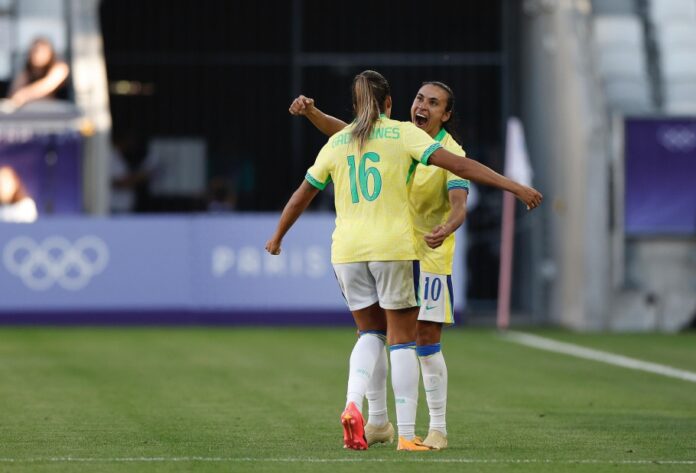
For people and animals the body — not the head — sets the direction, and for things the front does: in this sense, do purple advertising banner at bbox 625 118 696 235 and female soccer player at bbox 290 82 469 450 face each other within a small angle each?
no

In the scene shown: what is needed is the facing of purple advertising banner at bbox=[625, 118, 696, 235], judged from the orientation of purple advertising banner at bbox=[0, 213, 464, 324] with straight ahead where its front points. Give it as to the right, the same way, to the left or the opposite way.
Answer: the same way

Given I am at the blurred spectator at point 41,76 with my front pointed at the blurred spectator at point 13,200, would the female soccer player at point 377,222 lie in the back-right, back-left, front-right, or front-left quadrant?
front-left

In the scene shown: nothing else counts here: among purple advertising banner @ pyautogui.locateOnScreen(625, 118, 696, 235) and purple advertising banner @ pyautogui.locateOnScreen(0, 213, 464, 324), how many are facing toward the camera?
2

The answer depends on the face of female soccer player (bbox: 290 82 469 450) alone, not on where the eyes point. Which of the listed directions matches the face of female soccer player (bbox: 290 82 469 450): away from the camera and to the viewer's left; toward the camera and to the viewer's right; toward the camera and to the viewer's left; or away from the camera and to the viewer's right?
toward the camera and to the viewer's left

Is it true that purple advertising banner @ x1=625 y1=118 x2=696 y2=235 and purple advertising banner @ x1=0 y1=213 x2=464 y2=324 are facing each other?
no

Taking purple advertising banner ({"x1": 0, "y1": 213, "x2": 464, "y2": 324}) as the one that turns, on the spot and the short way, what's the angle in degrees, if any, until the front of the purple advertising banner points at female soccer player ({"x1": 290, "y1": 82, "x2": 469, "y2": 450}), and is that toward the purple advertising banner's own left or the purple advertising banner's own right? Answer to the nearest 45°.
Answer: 0° — it already faces them

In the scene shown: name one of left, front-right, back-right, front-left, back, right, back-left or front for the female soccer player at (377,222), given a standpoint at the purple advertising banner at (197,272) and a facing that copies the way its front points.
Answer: front

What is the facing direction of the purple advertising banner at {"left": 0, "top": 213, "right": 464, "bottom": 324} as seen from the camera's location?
facing the viewer

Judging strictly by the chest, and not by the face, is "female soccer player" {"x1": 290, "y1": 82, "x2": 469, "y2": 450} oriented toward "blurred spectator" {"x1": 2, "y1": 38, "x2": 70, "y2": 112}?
no

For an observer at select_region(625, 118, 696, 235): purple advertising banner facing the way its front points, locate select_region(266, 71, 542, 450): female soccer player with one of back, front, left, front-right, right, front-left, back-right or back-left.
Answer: front

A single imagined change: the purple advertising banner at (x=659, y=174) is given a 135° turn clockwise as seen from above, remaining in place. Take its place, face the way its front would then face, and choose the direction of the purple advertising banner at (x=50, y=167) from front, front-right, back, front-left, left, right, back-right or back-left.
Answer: front-left

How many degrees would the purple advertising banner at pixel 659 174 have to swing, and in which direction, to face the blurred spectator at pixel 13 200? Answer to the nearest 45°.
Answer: approximately 90° to its right

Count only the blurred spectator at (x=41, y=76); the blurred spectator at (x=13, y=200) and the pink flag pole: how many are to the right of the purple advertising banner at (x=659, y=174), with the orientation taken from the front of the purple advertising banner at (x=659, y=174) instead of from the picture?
3

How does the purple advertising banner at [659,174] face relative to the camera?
toward the camera

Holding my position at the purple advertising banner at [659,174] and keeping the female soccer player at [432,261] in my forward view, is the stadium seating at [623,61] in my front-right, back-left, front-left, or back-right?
back-right

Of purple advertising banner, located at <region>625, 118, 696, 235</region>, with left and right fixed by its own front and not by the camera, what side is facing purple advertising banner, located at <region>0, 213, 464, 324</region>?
right

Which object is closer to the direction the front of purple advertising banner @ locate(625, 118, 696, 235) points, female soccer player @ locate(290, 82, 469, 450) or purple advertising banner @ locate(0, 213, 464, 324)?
the female soccer player

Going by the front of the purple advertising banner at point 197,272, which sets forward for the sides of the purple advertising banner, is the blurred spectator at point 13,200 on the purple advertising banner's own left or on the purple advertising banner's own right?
on the purple advertising banner's own right
